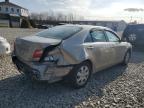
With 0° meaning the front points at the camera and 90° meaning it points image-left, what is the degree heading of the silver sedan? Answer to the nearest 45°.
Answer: approximately 225°

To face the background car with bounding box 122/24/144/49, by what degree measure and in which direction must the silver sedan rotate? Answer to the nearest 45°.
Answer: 0° — it already faces it
